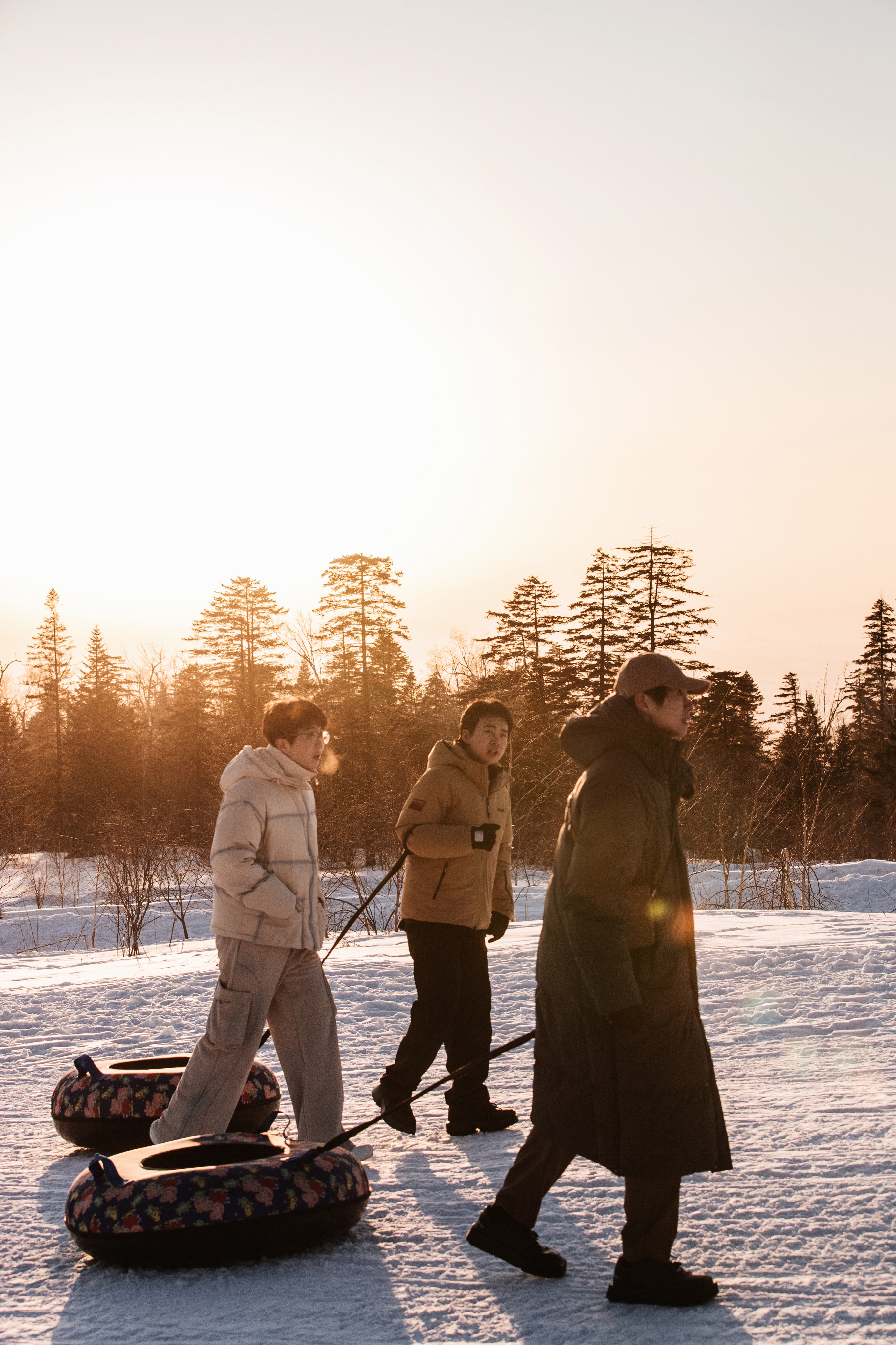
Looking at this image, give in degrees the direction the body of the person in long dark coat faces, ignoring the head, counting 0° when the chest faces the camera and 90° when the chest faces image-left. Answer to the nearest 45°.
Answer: approximately 270°

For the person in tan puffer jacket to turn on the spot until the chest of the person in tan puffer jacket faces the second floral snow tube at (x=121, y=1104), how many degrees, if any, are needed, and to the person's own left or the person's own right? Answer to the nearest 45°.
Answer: approximately 135° to the person's own right

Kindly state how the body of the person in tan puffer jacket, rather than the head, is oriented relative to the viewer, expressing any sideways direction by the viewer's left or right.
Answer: facing the viewer and to the right of the viewer

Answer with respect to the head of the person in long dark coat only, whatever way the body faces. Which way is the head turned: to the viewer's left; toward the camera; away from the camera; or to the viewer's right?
to the viewer's right

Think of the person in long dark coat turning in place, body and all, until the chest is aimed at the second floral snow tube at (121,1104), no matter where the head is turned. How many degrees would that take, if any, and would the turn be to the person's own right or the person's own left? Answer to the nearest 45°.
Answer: approximately 135° to the person's own left

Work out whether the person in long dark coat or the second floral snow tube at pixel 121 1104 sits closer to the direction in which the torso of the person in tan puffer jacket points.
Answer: the person in long dark coat

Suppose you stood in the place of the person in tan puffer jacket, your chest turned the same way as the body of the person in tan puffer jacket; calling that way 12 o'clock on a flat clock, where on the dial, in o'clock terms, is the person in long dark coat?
The person in long dark coat is roughly at 1 o'clock from the person in tan puffer jacket.

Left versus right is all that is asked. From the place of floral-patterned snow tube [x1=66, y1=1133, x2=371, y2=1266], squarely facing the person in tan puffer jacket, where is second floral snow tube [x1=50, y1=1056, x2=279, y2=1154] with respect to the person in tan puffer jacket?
left

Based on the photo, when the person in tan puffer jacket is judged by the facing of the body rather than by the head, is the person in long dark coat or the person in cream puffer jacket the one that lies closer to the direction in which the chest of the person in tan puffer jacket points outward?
the person in long dark coat

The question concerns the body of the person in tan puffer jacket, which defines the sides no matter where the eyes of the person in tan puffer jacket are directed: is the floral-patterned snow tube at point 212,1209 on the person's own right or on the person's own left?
on the person's own right

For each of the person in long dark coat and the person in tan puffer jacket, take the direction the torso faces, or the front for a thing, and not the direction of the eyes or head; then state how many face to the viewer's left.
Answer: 0

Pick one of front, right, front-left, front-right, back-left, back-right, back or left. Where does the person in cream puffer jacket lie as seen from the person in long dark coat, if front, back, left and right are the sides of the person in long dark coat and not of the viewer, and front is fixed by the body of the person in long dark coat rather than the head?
back-left

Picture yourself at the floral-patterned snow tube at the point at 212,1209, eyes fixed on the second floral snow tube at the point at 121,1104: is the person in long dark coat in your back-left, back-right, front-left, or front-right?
back-right

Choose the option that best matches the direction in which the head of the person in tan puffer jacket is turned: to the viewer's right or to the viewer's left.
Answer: to the viewer's right
